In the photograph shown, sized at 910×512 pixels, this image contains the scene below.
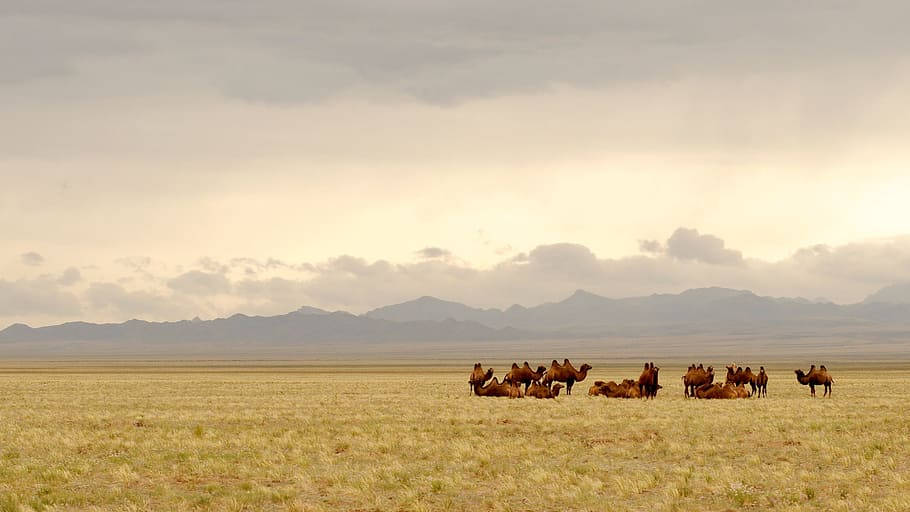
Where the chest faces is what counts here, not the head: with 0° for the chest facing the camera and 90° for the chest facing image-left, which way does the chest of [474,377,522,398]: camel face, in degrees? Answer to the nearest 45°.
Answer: approximately 90°

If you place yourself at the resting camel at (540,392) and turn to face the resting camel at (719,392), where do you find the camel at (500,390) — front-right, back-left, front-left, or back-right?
back-left

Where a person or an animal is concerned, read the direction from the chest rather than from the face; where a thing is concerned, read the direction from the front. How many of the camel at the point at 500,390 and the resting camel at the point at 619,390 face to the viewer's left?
2

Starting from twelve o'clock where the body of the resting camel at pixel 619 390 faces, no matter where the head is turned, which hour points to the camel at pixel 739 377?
The camel is roughly at 5 o'clock from the resting camel.

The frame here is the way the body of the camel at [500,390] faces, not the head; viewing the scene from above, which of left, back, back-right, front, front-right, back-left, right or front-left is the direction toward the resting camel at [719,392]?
back

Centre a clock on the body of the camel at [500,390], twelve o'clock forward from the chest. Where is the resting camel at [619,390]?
The resting camel is roughly at 6 o'clock from the camel.
